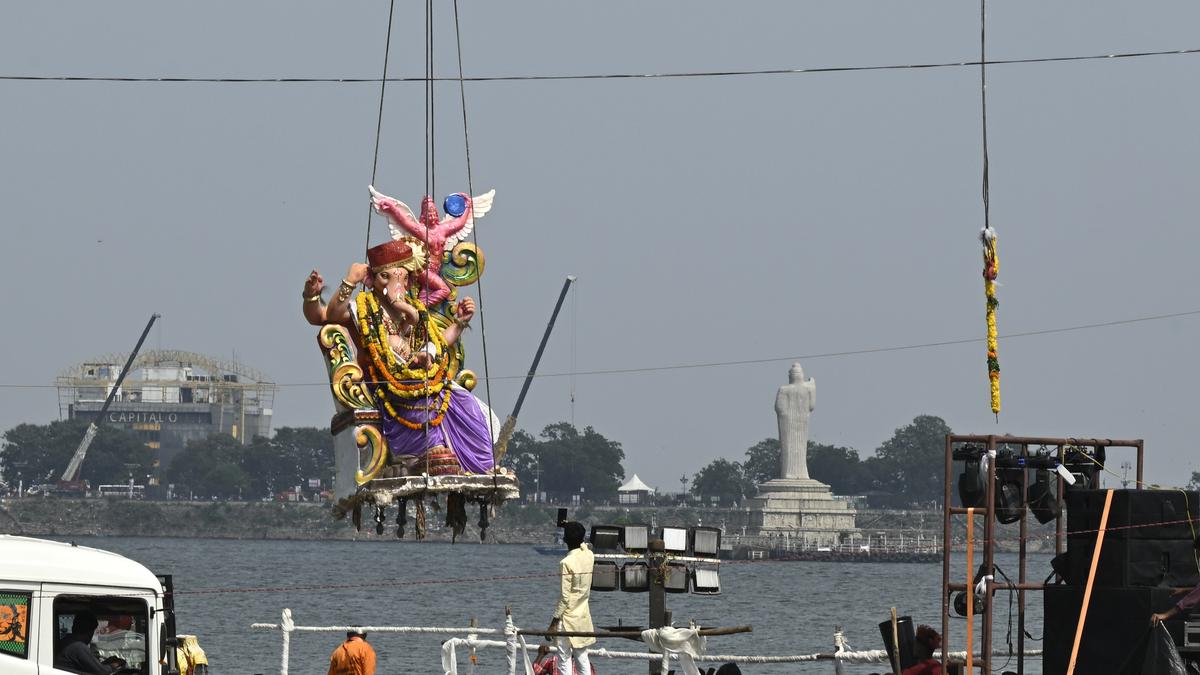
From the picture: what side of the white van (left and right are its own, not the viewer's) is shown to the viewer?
right

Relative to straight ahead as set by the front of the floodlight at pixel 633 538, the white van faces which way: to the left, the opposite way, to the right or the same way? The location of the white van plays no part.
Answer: to the left

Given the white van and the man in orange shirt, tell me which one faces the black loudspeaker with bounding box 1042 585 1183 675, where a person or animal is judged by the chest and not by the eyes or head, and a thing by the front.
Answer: the white van

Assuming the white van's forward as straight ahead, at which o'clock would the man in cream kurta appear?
The man in cream kurta is roughly at 11 o'clock from the white van.

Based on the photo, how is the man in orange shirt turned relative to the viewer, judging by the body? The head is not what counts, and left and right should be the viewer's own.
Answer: facing away from the viewer

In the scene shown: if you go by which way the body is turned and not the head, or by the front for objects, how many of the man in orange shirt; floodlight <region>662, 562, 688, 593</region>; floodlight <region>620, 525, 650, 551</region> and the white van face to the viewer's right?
1

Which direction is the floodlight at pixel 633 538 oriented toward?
toward the camera

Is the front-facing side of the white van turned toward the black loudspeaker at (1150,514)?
yes
